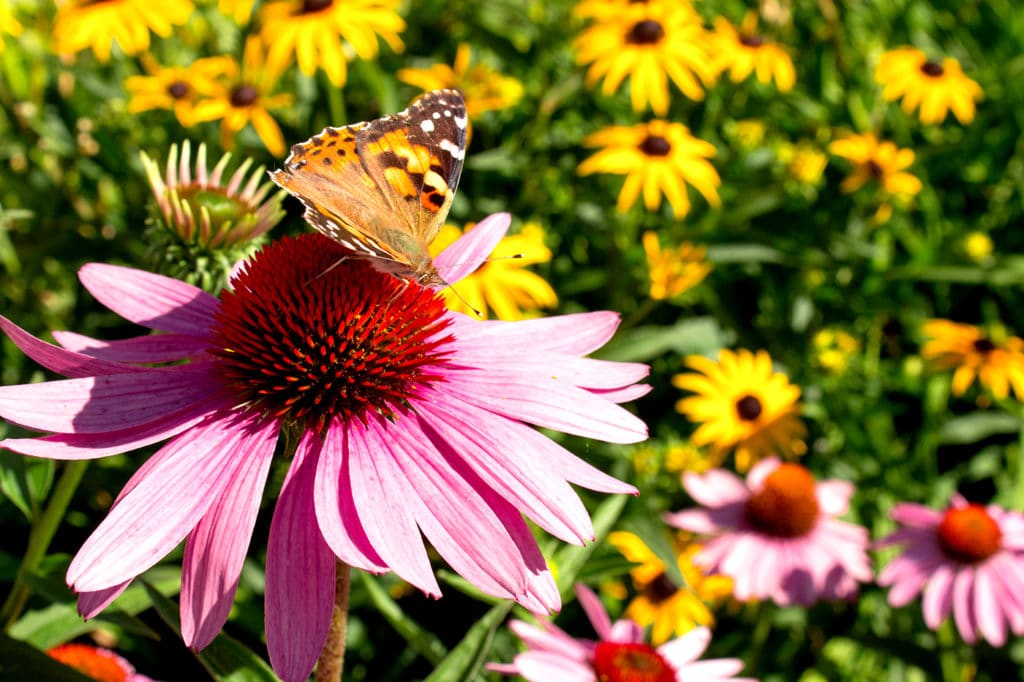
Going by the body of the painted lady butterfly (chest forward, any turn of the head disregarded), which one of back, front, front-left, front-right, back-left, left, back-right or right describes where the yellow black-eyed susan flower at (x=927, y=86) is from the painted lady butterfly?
left

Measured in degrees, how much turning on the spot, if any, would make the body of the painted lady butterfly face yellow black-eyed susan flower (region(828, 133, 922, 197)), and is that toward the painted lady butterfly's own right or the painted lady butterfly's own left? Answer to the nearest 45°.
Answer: approximately 90° to the painted lady butterfly's own left

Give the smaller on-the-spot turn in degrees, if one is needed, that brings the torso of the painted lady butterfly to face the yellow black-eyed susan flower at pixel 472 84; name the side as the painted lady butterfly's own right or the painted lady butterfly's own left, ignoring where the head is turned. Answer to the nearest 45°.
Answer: approximately 135° to the painted lady butterfly's own left

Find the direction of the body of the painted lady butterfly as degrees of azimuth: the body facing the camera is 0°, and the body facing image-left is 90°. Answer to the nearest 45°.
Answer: approximately 315°

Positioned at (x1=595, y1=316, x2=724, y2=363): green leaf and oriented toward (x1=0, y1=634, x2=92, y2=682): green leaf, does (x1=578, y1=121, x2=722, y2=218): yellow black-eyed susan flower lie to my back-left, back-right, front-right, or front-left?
back-right

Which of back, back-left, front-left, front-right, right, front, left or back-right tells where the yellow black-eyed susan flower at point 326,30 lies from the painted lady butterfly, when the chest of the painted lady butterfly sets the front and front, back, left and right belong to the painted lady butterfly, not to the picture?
back-left

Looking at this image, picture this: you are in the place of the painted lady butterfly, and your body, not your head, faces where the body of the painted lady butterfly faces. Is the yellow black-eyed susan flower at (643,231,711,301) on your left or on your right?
on your left

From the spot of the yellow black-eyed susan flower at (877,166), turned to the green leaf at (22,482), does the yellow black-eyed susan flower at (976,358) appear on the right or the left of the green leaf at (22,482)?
left
